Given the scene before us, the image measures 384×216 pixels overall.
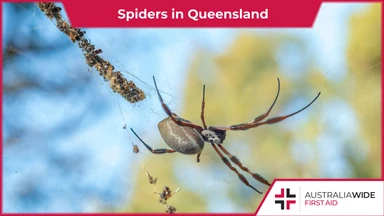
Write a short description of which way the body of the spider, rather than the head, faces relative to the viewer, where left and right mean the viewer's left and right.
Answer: facing to the right of the viewer
